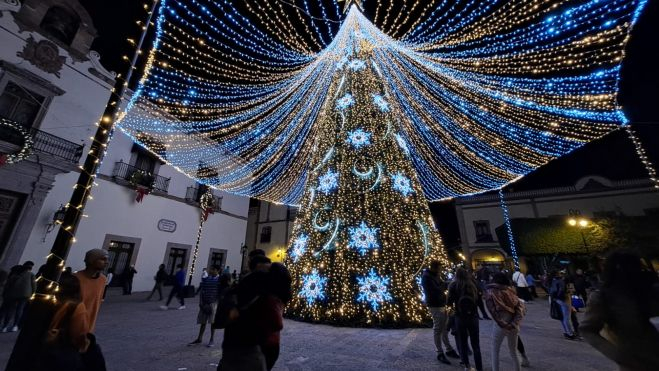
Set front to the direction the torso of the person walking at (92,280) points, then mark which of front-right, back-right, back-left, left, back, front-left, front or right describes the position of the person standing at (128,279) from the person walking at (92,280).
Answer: back-left

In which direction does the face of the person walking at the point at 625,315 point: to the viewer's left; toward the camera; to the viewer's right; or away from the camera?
away from the camera

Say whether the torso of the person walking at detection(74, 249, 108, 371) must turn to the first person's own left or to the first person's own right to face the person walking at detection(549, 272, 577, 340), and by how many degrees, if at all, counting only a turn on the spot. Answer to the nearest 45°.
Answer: approximately 45° to the first person's own left

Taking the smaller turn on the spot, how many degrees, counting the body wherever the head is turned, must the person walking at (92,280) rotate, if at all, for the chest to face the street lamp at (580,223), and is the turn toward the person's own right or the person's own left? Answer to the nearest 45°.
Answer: approximately 45° to the person's own left

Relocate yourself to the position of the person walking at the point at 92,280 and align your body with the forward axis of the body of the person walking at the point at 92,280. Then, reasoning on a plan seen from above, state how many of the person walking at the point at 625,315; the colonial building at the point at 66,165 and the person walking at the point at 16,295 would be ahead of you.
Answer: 1

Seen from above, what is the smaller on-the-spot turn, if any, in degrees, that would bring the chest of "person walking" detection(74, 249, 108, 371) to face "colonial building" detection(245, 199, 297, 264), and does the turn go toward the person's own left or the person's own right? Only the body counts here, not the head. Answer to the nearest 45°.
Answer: approximately 90° to the person's own left

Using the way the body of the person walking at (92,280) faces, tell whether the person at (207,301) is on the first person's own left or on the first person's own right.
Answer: on the first person's own left

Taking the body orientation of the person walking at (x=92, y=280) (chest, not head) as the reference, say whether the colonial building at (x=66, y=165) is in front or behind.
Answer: behind

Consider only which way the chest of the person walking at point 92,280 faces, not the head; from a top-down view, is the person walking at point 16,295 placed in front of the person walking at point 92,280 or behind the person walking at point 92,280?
behind

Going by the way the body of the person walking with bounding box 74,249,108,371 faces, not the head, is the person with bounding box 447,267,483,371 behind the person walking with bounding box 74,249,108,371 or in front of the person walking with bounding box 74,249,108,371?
in front

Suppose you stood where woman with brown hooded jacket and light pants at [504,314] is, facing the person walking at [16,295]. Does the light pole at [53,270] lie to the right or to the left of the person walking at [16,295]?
left
